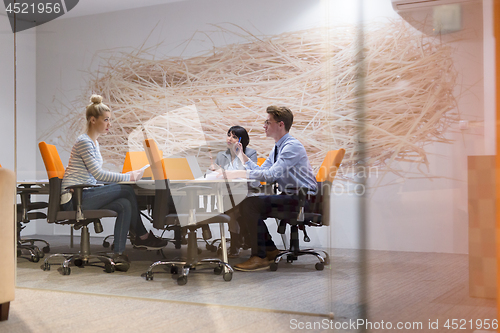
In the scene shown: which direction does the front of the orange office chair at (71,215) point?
to the viewer's right

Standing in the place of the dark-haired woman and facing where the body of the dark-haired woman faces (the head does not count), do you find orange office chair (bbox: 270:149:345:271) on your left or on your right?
on your left

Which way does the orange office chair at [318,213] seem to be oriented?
to the viewer's left

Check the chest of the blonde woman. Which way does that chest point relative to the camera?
to the viewer's right

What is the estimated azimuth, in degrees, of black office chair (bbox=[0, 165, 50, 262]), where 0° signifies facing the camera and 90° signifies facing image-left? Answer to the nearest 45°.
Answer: approximately 270°

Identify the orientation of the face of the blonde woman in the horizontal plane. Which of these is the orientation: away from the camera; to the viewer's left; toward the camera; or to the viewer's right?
to the viewer's right

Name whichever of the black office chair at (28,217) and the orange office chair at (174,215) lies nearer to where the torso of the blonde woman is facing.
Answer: the orange office chair

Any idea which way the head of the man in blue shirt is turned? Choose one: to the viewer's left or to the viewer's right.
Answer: to the viewer's left

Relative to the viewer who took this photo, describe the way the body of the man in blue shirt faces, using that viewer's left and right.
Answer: facing to the left of the viewer

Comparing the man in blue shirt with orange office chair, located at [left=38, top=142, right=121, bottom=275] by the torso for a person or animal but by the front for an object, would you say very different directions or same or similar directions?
very different directions
